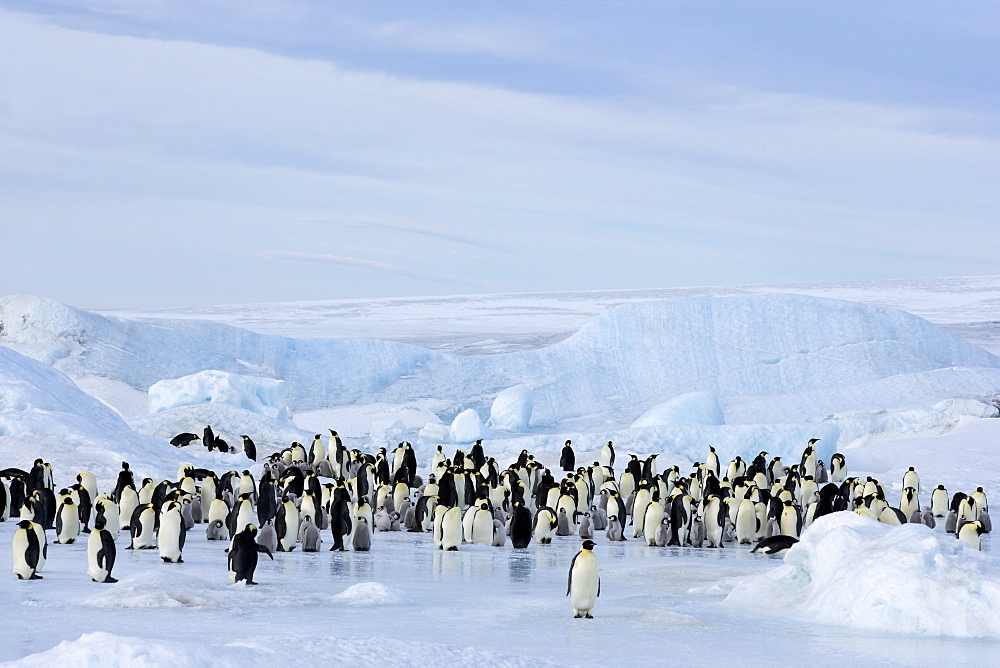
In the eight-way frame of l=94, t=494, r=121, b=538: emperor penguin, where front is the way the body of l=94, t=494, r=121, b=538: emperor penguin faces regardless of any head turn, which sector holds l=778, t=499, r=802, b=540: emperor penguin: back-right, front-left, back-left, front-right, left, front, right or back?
front-left

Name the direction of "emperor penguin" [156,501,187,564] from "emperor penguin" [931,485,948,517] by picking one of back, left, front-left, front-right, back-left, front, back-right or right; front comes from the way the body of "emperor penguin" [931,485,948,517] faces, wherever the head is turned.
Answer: front-right

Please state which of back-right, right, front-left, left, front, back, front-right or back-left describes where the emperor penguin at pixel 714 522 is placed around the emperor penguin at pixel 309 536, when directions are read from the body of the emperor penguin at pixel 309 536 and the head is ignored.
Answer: left

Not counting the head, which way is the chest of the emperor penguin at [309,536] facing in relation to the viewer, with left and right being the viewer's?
facing the viewer

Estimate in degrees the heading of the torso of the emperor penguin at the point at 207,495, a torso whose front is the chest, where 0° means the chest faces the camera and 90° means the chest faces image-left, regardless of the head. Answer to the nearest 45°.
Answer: approximately 315°

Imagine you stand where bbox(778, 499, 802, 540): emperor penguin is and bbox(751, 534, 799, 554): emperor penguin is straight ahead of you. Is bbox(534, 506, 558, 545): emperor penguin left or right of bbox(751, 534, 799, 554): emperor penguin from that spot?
right

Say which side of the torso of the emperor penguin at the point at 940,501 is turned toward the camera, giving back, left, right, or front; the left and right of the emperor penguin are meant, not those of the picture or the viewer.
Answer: front

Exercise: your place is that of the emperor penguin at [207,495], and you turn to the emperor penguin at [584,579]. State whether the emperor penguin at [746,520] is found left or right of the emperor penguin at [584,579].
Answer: left

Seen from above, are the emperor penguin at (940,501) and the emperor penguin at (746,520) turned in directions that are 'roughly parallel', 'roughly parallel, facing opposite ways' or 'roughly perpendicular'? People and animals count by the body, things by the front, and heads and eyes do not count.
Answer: roughly parallel

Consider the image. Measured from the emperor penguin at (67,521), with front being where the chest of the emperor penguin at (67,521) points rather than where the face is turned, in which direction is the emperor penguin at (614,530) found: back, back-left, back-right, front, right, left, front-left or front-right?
left

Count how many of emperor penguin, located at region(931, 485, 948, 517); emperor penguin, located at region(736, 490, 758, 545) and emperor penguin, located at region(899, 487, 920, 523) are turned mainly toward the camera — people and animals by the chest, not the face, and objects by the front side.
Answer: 3

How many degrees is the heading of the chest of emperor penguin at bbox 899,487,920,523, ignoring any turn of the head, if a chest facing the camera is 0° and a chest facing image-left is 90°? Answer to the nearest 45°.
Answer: approximately 0°

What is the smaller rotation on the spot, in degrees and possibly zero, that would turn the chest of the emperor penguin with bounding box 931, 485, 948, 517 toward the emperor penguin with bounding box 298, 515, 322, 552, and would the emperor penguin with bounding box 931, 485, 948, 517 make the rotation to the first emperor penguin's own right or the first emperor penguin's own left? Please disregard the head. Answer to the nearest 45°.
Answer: approximately 45° to the first emperor penguin's own right

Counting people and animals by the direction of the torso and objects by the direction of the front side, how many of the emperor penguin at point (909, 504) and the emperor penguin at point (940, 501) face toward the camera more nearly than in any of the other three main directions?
2

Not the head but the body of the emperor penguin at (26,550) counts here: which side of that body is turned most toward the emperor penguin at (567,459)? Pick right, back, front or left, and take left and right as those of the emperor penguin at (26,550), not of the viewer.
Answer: back
